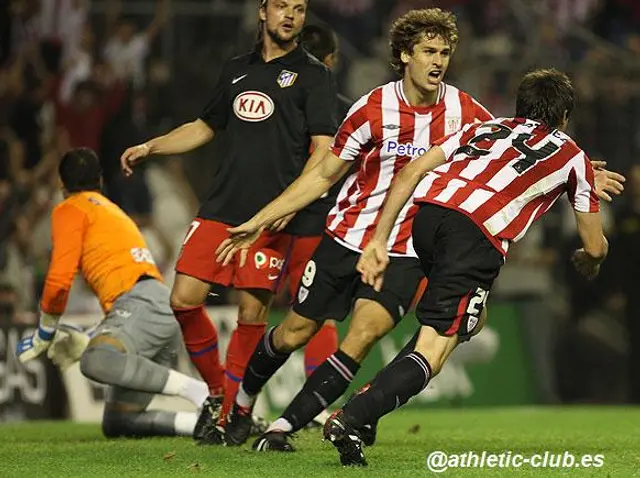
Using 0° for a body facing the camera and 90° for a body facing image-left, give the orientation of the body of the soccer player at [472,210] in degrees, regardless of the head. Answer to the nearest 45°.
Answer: approximately 225°

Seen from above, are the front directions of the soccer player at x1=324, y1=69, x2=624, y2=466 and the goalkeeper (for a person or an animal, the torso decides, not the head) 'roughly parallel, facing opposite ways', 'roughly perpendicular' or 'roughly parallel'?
roughly perpendicular

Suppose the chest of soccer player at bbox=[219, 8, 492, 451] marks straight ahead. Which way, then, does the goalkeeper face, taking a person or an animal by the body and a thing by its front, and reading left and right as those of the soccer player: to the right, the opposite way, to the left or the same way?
the opposite way

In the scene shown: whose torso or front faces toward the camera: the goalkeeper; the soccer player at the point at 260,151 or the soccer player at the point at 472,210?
the soccer player at the point at 260,151

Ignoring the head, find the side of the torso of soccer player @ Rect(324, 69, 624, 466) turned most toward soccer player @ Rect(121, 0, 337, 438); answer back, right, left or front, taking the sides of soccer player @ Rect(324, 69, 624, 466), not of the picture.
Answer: left

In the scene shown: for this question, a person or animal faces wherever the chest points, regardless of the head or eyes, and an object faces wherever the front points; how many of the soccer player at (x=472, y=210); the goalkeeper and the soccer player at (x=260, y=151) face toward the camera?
1

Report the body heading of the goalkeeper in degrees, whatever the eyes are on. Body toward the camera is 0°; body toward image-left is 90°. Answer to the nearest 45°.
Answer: approximately 135°

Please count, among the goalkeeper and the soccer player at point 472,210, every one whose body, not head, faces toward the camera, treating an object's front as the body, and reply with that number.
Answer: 0

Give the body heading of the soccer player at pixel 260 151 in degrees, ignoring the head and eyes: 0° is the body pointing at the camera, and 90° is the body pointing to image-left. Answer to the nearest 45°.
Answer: approximately 0°

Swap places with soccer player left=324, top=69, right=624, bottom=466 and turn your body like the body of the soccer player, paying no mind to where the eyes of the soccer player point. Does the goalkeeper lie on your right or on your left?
on your left

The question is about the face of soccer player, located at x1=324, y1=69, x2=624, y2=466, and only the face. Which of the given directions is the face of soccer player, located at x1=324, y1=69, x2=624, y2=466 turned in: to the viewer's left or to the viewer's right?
to the viewer's right
